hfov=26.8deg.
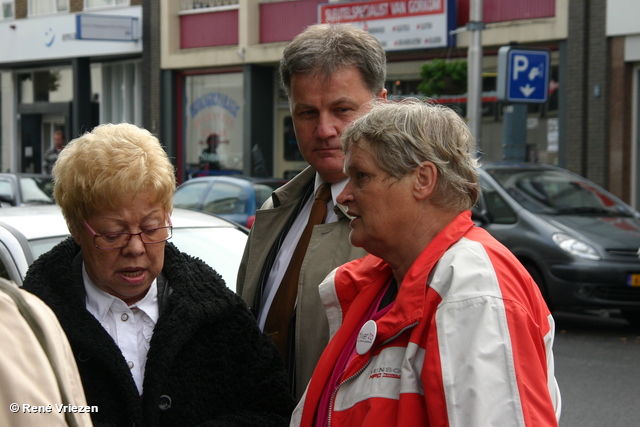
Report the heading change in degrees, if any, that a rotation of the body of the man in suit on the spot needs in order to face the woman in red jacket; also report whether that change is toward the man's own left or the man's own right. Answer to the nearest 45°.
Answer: approximately 45° to the man's own left

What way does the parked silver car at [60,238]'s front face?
to the viewer's right

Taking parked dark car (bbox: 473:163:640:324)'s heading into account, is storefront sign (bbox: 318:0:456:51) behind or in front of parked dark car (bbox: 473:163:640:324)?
behind

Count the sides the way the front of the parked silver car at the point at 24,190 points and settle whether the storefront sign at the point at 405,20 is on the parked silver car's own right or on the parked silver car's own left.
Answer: on the parked silver car's own left

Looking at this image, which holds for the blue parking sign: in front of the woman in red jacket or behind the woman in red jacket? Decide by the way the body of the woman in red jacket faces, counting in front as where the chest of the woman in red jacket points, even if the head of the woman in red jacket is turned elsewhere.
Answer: behind

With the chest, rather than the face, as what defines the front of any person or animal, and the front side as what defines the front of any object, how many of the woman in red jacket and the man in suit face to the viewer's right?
0

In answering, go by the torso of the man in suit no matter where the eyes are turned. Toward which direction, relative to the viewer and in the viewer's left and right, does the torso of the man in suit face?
facing the viewer and to the left of the viewer
